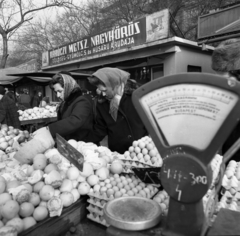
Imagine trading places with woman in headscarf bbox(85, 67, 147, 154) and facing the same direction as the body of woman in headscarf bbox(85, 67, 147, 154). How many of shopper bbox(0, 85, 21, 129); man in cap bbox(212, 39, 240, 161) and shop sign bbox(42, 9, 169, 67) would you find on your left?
1

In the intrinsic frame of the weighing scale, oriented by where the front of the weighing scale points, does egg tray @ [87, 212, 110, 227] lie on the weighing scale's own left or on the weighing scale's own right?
on the weighing scale's own right

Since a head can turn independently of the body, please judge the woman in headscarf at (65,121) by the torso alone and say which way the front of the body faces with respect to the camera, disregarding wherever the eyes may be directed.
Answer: to the viewer's left

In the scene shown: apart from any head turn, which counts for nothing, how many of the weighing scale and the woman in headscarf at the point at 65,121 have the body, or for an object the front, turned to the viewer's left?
1

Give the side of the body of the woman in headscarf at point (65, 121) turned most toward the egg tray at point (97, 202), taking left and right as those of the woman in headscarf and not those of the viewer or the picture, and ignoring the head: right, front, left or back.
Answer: left

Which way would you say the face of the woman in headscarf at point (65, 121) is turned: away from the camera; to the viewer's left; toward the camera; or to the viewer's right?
to the viewer's left

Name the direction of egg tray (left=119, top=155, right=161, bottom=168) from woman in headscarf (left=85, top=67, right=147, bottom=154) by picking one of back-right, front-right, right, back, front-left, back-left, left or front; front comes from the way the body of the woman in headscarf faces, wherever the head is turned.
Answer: front-left

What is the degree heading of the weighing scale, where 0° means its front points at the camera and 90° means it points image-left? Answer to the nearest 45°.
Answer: approximately 0°

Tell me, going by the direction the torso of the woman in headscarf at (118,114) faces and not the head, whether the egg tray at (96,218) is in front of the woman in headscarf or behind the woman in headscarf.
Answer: in front

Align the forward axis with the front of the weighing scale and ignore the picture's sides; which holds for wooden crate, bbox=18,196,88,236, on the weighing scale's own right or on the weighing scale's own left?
on the weighing scale's own right
